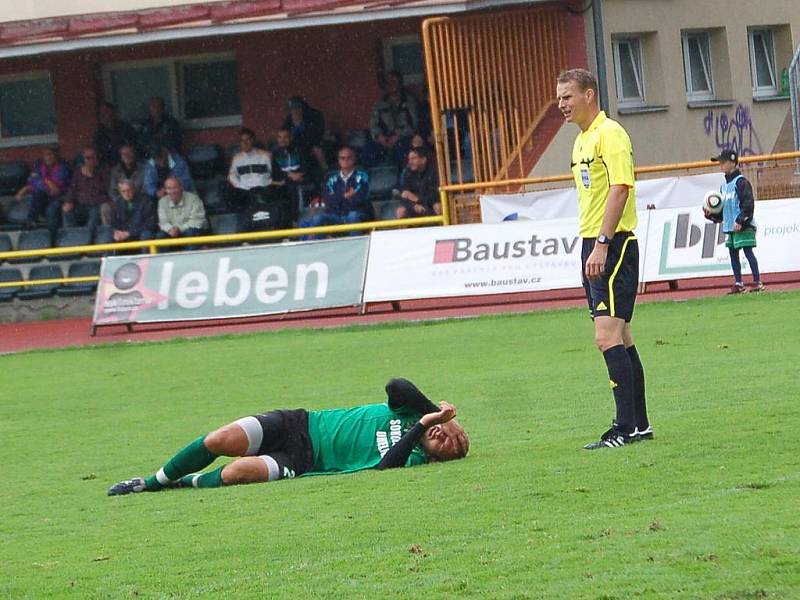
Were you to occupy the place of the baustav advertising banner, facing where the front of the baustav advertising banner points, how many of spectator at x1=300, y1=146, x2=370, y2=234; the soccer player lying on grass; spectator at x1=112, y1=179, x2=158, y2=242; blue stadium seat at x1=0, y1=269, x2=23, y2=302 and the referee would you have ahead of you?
2

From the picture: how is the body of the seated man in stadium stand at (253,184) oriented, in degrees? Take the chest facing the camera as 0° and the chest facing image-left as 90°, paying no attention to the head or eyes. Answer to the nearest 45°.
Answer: approximately 0°

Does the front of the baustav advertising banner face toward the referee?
yes

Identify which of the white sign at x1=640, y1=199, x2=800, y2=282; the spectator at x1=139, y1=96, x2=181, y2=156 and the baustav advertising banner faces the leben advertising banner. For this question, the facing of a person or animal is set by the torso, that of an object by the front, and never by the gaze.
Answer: the spectator

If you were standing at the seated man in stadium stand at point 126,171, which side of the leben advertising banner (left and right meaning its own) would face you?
back

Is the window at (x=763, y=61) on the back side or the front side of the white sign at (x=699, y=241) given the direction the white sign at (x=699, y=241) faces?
on the back side

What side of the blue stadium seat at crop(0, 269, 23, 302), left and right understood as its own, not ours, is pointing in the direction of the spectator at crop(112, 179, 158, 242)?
left

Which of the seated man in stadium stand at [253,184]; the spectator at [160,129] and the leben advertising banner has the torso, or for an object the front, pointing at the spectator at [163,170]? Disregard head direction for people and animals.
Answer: the spectator at [160,129]
